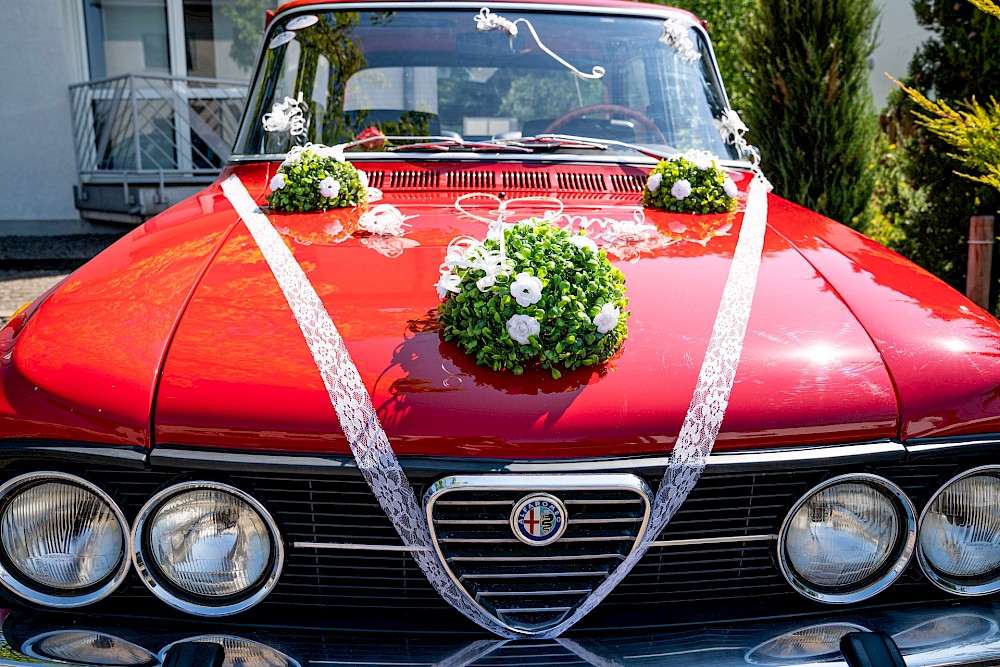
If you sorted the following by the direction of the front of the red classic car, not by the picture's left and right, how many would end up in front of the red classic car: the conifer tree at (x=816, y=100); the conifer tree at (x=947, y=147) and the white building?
0

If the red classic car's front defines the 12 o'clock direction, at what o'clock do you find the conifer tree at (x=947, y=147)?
The conifer tree is roughly at 7 o'clock from the red classic car.

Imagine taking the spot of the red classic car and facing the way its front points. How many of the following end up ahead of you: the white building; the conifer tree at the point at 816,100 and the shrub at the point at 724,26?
0

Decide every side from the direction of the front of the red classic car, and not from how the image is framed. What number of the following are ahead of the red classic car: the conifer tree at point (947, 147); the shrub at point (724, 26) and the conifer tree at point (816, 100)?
0

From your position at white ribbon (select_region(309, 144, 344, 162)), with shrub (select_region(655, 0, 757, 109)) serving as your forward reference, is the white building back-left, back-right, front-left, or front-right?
front-left

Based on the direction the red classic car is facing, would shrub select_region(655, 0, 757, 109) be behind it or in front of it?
behind

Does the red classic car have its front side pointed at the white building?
no

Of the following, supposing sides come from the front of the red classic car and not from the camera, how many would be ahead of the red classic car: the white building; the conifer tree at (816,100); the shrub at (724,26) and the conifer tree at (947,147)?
0

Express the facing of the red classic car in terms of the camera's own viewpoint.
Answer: facing the viewer
